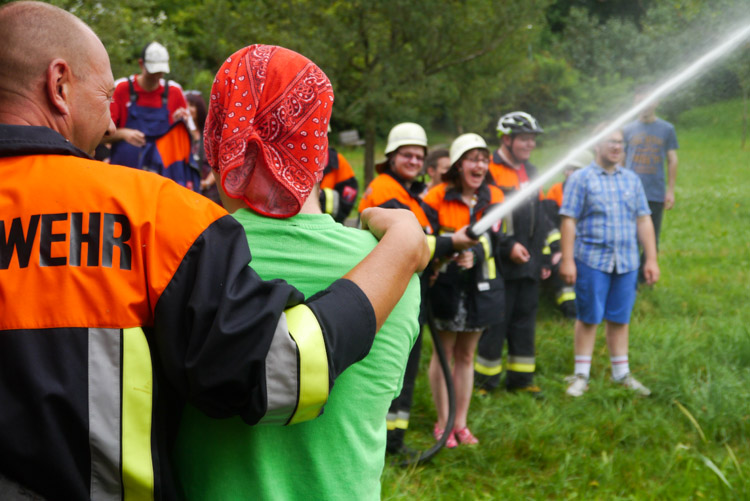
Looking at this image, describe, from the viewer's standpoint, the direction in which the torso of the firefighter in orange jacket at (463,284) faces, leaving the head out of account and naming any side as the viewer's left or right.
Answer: facing the viewer and to the right of the viewer

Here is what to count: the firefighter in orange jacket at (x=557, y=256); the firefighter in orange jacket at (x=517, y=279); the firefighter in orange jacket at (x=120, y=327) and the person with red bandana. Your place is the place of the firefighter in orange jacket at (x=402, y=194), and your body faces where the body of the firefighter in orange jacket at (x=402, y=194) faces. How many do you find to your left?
2

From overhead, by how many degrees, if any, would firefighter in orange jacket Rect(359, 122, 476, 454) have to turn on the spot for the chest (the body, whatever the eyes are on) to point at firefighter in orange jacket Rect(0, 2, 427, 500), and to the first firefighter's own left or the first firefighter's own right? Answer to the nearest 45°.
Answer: approximately 45° to the first firefighter's own right

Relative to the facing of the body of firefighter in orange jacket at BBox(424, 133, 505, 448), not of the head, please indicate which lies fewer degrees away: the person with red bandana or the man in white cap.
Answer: the person with red bandana

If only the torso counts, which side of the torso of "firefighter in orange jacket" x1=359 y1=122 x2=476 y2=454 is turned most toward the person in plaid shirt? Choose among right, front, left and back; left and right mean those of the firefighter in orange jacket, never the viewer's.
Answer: left

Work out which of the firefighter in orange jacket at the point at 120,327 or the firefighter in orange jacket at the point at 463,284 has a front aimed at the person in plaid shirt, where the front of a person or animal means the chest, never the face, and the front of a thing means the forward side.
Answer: the firefighter in orange jacket at the point at 120,327

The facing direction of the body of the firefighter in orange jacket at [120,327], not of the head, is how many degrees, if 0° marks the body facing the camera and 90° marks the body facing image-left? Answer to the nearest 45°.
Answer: approximately 225°

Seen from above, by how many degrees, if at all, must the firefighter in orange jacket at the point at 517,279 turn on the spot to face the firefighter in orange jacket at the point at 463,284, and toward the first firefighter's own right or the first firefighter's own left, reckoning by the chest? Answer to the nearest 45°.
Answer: approximately 45° to the first firefighter's own right

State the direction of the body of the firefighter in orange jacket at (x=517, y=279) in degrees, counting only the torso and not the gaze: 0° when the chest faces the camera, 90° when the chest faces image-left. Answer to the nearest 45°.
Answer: approximately 315°

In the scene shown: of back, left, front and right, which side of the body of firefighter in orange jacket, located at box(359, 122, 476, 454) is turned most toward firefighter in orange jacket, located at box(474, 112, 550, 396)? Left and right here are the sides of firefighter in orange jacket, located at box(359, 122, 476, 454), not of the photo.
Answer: left

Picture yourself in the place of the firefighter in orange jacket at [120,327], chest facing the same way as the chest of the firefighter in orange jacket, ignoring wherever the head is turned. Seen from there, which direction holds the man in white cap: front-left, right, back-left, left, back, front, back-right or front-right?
front-left

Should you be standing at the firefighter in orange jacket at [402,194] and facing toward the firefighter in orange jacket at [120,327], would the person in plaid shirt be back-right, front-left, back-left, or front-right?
back-left

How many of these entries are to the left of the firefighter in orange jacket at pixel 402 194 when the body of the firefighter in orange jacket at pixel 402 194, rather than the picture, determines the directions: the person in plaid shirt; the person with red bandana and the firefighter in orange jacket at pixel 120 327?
1

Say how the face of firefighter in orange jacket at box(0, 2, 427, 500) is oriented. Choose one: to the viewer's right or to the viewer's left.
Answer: to the viewer's right
